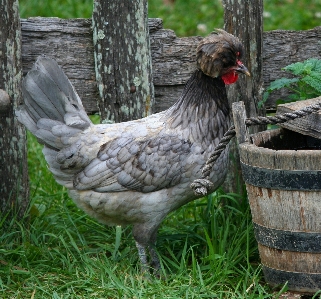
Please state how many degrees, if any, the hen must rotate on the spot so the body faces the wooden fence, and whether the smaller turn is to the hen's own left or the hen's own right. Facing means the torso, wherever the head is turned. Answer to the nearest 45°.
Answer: approximately 90° to the hen's own left

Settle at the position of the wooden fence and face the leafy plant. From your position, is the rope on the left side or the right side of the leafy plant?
right

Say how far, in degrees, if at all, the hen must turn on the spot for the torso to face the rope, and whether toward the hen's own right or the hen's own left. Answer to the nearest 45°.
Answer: approximately 45° to the hen's own right

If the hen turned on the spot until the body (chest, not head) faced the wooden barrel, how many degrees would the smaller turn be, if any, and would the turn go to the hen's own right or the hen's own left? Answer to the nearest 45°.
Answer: approximately 45° to the hen's own right

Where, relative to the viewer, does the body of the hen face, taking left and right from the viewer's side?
facing to the right of the viewer

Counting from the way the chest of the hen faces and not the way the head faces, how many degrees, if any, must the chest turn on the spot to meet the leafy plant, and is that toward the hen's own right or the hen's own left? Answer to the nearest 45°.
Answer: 0° — it already faces it

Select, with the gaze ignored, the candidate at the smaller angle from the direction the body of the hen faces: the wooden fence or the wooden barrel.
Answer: the wooden barrel
